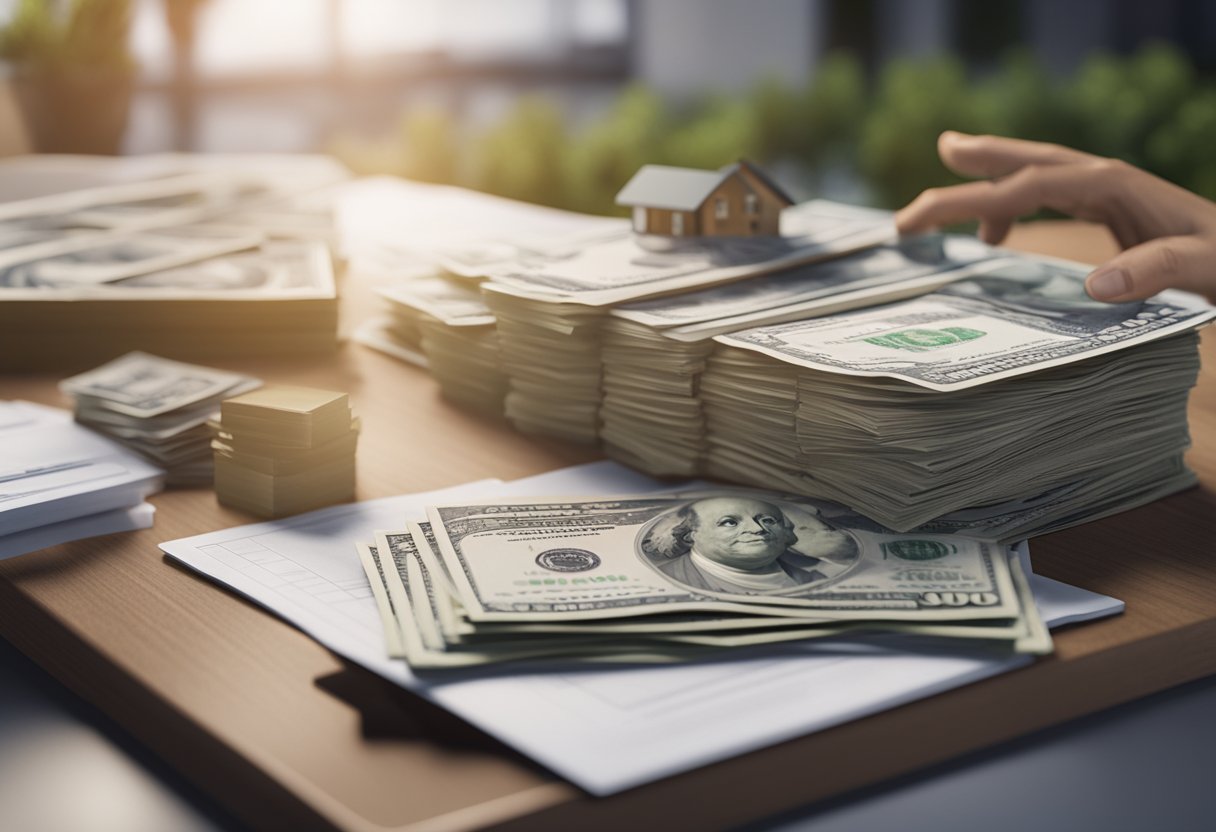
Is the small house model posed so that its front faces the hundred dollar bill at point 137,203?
no

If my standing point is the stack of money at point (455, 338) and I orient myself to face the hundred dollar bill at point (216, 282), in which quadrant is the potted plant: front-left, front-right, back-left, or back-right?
front-right
